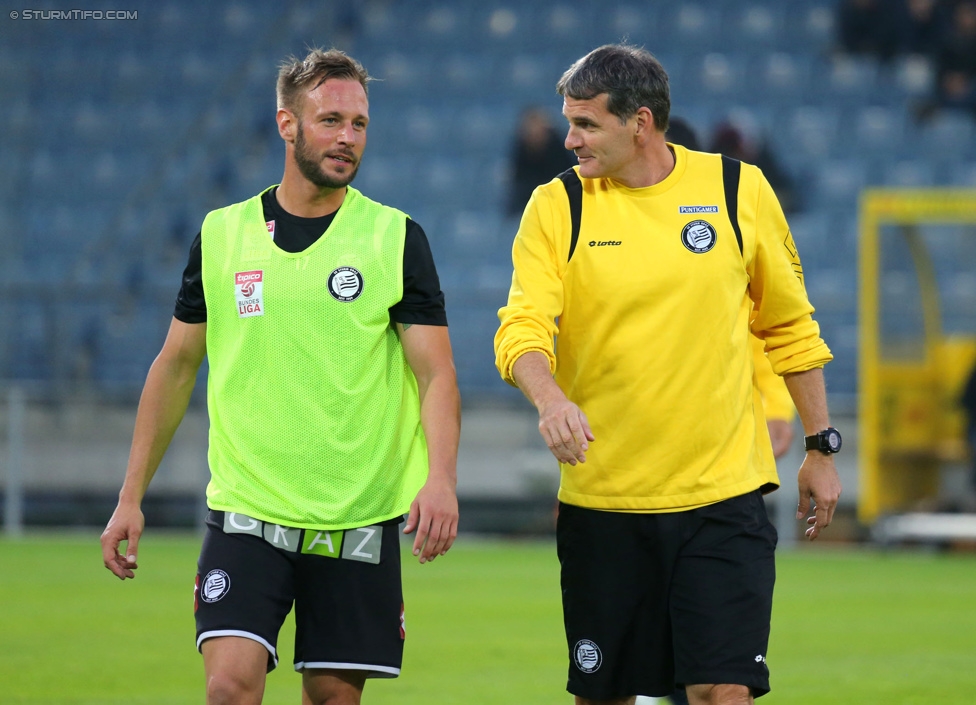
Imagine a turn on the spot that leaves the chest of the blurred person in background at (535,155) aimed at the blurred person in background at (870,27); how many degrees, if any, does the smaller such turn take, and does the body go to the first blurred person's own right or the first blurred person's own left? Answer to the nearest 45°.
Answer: approximately 90° to the first blurred person's own left

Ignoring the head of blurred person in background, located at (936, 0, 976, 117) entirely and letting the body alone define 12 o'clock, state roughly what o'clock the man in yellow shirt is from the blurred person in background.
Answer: The man in yellow shirt is roughly at 12 o'clock from the blurred person in background.

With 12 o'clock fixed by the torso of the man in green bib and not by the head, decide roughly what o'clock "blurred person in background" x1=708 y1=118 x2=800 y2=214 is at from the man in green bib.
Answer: The blurred person in background is roughly at 7 o'clock from the man in green bib.

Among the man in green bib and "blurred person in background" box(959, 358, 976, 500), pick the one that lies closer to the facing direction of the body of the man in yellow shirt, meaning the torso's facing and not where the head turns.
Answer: the man in green bib

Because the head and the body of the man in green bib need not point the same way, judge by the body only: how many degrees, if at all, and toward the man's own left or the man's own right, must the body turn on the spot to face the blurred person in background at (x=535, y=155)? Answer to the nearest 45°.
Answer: approximately 180°

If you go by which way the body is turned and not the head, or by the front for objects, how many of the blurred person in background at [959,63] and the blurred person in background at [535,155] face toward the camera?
2

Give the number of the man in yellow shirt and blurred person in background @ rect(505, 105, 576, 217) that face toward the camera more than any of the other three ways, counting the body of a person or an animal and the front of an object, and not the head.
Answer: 2

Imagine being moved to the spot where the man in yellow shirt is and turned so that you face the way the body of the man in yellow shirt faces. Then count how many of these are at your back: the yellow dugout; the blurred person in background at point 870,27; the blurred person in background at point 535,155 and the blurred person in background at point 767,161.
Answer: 4

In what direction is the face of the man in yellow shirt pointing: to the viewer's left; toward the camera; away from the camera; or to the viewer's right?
to the viewer's left

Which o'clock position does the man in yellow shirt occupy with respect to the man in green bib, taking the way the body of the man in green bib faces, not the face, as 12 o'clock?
The man in yellow shirt is roughly at 9 o'clock from the man in green bib.

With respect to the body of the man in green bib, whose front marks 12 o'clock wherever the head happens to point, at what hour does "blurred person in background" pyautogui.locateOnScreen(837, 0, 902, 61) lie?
The blurred person in background is roughly at 7 o'clock from the man in green bib.

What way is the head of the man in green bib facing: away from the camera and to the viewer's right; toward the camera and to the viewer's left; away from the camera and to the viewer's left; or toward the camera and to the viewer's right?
toward the camera and to the viewer's right

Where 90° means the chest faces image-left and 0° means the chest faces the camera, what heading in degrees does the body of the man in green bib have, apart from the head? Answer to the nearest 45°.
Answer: approximately 0°
